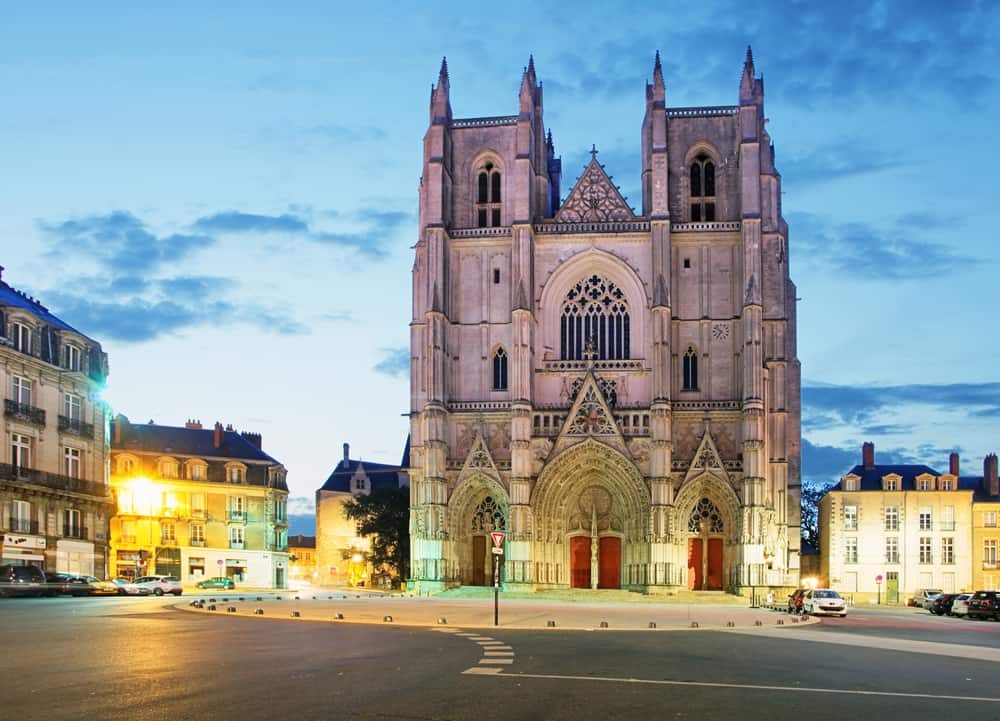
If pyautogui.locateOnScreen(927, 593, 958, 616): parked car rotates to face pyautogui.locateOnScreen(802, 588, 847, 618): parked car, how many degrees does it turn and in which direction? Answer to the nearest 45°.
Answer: approximately 45° to its left
